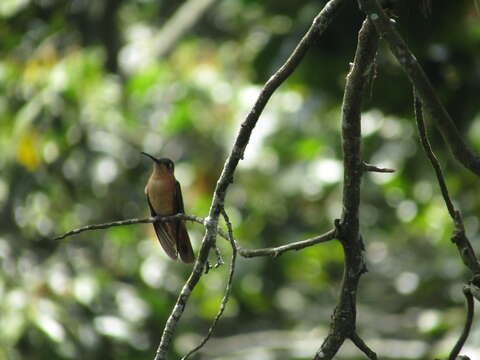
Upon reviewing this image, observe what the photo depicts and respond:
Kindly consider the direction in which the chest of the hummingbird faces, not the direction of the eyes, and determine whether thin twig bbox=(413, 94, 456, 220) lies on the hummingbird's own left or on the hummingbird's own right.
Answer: on the hummingbird's own left

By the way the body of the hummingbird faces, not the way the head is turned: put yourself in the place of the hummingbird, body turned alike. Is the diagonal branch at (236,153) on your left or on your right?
on your left

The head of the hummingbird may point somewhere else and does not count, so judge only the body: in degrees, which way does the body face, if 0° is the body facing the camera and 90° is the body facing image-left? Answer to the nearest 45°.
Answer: approximately 45°

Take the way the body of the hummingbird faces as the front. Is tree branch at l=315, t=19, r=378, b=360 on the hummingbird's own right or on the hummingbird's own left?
on the hummingbird's own left
